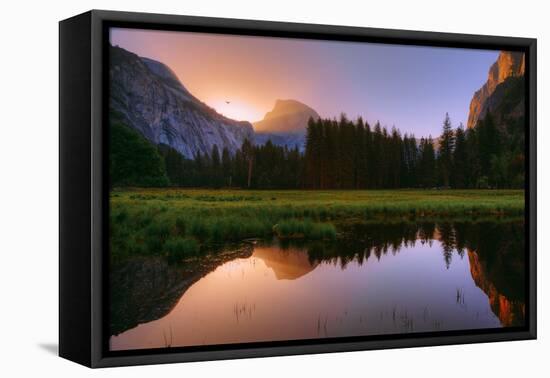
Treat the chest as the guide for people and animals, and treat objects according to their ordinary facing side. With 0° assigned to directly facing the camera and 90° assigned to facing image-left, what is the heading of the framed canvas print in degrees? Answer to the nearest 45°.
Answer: approximately 315°
